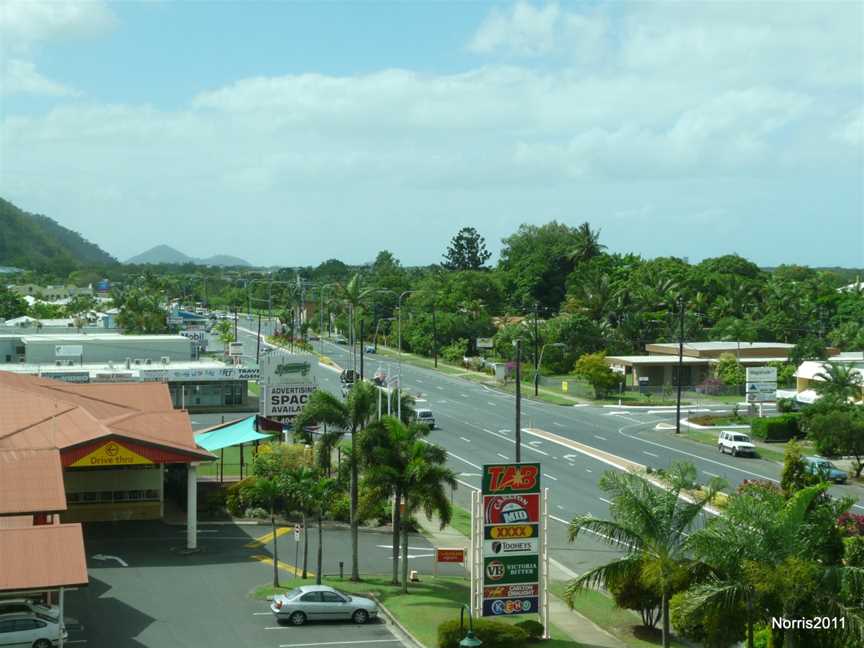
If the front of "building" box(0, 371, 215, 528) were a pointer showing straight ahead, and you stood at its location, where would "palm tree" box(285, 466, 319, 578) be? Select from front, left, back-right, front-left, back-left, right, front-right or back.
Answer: front-left

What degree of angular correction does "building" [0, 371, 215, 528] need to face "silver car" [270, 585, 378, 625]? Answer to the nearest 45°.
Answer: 0° — it already faces it

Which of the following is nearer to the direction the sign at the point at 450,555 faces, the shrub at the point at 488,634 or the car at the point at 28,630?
the shrub

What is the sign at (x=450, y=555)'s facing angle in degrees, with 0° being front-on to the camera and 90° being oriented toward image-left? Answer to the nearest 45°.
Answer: approximately 0°

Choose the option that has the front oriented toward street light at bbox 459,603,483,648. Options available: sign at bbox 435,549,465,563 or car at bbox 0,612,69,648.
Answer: the sign

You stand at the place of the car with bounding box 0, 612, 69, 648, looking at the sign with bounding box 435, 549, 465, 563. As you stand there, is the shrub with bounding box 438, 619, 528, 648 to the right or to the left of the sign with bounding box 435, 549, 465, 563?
right

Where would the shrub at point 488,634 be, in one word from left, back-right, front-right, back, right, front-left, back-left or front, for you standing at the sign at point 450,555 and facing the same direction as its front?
front

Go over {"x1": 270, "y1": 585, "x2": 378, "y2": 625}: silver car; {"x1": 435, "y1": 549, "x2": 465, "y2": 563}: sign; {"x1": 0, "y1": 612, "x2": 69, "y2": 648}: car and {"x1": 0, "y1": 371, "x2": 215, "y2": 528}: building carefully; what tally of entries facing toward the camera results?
2

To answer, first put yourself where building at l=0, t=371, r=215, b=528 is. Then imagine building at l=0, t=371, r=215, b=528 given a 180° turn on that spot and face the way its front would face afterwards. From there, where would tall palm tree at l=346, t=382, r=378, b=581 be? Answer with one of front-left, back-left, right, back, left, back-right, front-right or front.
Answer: back-right
